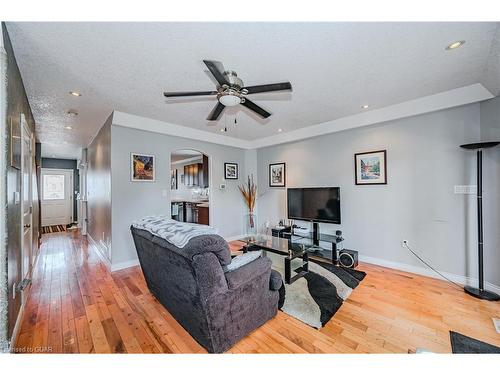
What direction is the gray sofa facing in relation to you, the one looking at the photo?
facing away from the viewer and to the right of the viewer

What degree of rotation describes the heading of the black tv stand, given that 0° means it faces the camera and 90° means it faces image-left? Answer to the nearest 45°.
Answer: approximately 45°

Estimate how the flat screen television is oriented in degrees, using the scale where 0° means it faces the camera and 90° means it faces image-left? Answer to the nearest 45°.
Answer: approximately 45°

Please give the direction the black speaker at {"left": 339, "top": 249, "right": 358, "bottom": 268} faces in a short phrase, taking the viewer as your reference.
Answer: facing the viewer and to the left of the viewer

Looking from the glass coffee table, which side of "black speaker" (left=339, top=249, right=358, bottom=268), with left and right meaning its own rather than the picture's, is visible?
front

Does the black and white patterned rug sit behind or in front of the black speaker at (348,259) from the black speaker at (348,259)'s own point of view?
in front

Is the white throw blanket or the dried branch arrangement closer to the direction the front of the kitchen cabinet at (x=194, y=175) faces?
the white throw blanket
